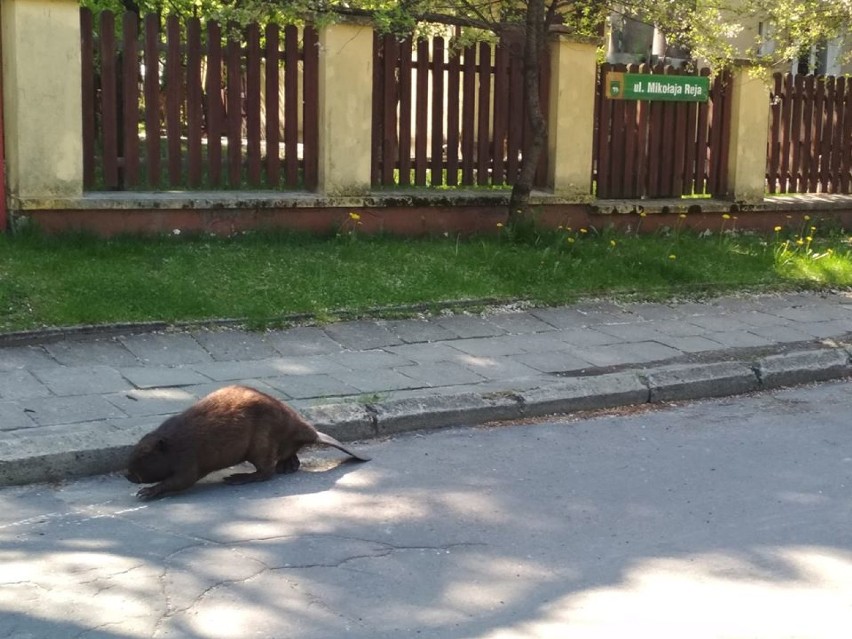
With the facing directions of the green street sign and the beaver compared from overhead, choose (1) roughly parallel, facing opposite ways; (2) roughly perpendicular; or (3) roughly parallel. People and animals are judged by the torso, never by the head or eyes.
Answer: roughly perpendicular

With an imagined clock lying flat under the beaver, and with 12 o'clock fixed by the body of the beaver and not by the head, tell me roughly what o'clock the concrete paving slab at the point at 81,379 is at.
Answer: The concrete paving slab is roughly at 2 o'clock from the beaver.

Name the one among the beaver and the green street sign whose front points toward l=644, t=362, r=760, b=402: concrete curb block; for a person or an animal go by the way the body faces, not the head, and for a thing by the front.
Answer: the green street sign

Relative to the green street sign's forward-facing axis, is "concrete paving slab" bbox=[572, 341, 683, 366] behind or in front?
in front

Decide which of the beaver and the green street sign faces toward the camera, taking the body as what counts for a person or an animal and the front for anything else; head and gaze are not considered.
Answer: the green street sign

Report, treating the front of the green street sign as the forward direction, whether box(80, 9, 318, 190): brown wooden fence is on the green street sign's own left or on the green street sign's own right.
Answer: on the green street sign's own right

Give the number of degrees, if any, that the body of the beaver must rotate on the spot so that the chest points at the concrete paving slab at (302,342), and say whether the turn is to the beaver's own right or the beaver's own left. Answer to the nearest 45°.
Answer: approximately 90° to the beaver's own right

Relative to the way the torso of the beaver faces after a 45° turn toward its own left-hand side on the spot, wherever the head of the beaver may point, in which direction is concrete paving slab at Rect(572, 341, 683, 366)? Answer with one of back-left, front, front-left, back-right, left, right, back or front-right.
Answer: back

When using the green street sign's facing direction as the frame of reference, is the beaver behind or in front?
in front

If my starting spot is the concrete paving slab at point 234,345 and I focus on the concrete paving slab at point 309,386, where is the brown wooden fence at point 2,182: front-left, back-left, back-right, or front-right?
back-right

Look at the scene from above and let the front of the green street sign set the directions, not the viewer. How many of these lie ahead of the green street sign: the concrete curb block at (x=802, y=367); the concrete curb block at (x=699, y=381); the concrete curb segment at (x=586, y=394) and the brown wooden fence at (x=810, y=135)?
3

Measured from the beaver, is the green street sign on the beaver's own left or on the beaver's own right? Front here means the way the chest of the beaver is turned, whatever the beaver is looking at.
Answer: on the beaver's own right

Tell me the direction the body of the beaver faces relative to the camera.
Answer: to the viewer's left

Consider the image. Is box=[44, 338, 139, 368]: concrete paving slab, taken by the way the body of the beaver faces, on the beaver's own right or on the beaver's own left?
on the beaver's own right

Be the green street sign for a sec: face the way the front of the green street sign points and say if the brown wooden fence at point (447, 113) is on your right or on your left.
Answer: on your right

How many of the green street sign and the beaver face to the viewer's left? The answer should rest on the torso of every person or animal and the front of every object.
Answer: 1

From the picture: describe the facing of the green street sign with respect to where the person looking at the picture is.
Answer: facing the viewer

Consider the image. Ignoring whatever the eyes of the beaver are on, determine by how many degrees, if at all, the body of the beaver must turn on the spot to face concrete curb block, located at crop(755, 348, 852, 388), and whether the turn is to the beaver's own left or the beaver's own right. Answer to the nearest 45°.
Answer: approximately 135° to the beaver's own right

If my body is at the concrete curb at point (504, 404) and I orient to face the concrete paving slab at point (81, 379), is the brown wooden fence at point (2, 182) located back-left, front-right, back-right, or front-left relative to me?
front-right

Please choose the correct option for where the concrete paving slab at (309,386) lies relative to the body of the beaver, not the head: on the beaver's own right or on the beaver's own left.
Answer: on the beaver's own right

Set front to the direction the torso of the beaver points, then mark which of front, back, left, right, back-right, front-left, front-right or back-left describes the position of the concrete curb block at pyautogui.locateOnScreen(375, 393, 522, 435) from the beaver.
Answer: back-right
